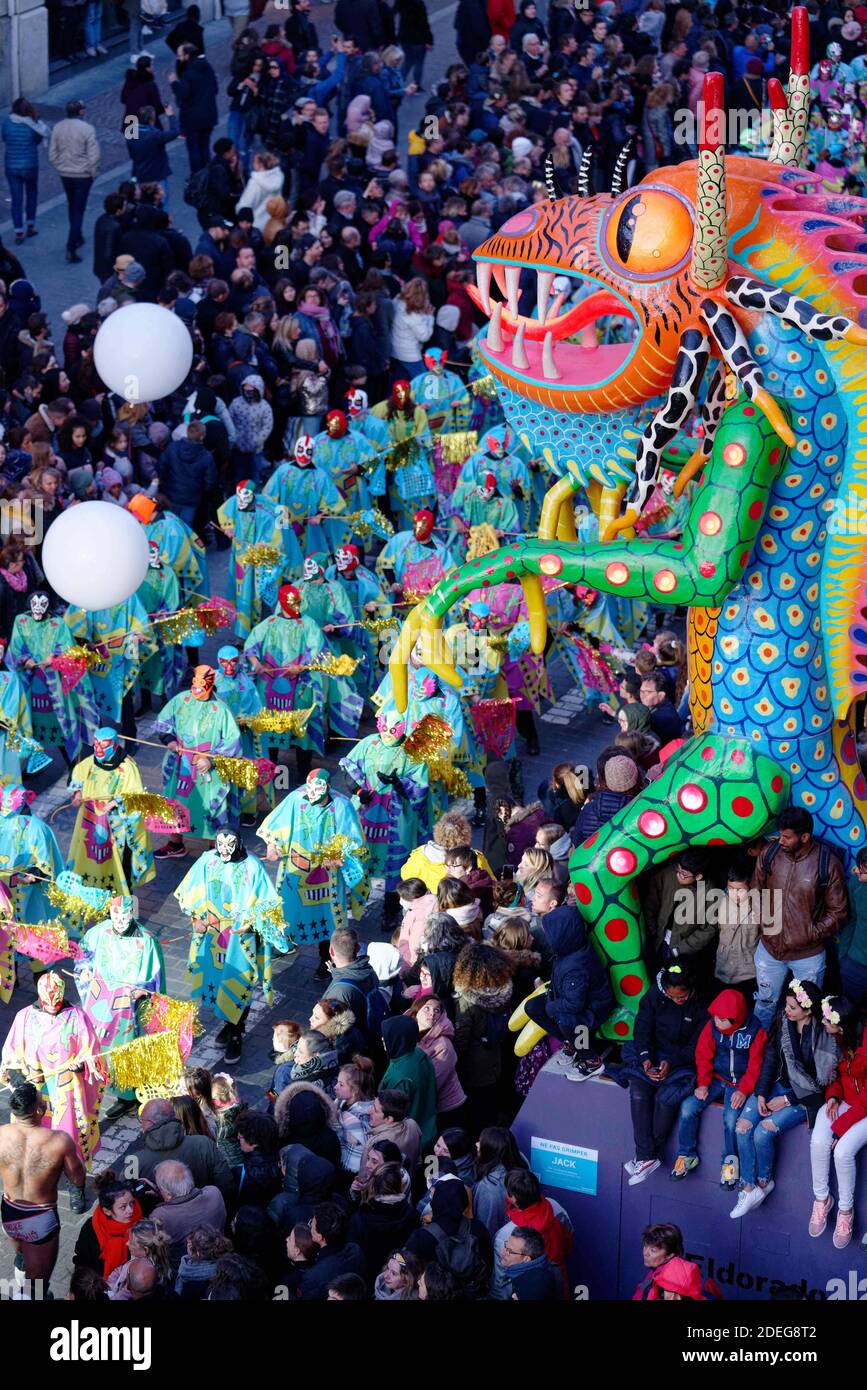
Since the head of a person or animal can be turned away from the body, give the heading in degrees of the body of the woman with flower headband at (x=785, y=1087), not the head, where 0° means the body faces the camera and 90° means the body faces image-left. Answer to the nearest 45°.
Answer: approximately 45°

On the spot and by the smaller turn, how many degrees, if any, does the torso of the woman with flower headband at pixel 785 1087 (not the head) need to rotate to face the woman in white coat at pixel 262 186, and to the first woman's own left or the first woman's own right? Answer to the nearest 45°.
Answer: approximately 135° to the first woman's own right

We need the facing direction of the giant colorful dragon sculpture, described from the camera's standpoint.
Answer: facing to the left of the viewer

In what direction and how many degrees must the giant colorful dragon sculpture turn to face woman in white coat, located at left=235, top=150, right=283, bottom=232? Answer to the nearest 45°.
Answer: approximately 90° to its right

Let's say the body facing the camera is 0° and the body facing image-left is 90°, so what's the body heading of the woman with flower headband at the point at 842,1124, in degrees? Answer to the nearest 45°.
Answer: approximately 45°
